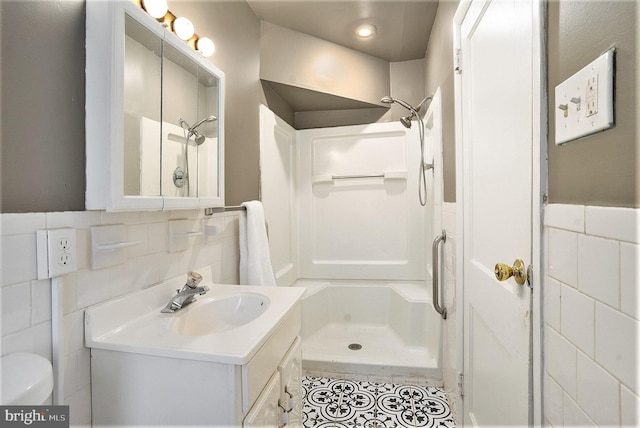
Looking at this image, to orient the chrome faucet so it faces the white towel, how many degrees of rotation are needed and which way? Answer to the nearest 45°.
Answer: approximately 90° to its left

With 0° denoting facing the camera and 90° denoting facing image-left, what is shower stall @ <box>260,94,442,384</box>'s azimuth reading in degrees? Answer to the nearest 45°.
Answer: approximately 0°

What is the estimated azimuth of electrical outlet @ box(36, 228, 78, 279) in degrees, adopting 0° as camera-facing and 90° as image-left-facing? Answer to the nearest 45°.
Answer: approximately 315°

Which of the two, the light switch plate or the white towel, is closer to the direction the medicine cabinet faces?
the light switch plate

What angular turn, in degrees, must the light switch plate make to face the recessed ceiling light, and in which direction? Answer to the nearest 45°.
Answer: approximately 90° to its right

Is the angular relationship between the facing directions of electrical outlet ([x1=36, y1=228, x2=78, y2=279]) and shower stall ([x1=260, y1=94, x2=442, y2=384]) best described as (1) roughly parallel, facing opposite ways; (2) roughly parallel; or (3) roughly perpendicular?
roughly perpendicular

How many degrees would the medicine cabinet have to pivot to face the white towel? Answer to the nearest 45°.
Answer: approximately 90° to its left

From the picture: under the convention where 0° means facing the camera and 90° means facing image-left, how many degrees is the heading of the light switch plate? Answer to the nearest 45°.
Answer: approximately 45°

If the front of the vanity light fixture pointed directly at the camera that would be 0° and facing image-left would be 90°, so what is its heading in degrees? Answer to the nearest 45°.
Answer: approximately 315°

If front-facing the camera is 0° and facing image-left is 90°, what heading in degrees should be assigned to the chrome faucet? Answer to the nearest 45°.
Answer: approximately 315°
